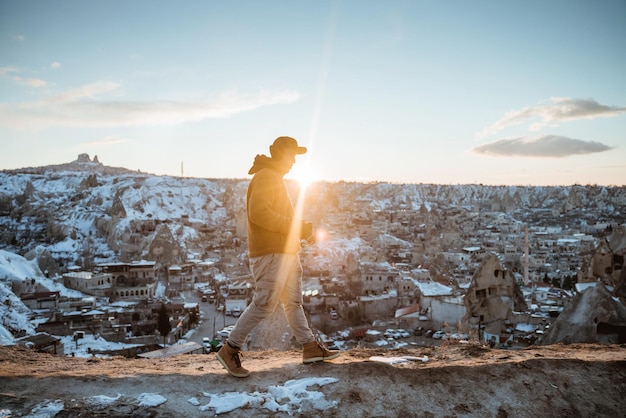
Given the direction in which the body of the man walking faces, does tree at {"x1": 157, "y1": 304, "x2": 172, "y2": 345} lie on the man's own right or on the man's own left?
on the man's own left

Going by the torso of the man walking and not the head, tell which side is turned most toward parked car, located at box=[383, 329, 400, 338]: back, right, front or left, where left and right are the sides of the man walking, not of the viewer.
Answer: left

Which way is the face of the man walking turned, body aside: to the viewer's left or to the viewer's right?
to the viewer's right

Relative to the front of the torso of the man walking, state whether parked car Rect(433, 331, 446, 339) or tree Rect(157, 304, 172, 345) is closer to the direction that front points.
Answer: the parked car

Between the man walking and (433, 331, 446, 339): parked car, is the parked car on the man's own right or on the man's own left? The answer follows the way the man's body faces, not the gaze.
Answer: on the man's own left

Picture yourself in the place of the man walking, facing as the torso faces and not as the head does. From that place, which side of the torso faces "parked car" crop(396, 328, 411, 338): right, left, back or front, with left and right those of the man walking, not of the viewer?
left

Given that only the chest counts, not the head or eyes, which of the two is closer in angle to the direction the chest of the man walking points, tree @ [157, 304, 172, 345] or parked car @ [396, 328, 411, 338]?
the parked car

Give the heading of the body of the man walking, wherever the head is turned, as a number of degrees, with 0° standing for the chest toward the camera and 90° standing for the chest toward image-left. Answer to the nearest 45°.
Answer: approximately 270°
